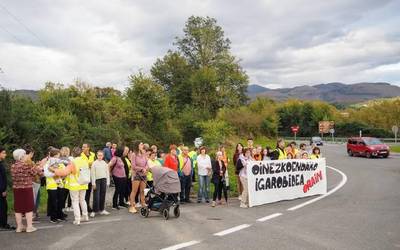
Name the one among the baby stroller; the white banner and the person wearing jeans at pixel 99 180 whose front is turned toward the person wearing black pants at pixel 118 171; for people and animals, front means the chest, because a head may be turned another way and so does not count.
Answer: the baby stroller

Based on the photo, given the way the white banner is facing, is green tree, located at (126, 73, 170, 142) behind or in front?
behind

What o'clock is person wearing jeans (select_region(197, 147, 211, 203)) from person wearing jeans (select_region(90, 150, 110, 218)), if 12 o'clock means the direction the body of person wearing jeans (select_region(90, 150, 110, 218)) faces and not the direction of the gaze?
person wearing jeans (select_region(197, 147, 211, 203)) is roughly at 8 o'clock from person wearing jeans (select_region(90, 150, 110, 218)).

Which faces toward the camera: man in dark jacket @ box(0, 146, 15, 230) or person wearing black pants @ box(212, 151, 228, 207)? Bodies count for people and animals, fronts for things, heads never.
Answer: the person wearing black pants

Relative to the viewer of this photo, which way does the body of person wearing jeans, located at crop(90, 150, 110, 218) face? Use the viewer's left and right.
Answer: facing the viewer

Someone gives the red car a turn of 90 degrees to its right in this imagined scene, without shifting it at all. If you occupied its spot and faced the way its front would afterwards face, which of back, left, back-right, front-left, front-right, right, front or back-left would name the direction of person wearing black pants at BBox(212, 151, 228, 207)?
front-left

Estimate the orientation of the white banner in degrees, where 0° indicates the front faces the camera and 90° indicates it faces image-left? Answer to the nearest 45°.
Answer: approximately 315°

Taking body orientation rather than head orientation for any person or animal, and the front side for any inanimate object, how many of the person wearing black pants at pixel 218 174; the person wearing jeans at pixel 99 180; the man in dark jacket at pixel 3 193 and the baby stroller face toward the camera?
2

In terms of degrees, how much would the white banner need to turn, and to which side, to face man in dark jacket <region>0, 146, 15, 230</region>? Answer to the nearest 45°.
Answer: approximately 90° to its right

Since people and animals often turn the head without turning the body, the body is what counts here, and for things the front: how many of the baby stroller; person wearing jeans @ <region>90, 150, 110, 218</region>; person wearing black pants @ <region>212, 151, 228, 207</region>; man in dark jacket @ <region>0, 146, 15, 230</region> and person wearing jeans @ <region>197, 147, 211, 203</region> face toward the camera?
3

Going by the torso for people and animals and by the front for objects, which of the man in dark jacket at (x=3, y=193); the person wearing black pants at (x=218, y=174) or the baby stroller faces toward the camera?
the person wearing black pants

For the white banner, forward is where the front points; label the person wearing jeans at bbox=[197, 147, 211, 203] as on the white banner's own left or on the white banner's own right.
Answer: on the white banner's own right

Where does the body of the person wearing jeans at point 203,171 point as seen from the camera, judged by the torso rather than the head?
toward the camera

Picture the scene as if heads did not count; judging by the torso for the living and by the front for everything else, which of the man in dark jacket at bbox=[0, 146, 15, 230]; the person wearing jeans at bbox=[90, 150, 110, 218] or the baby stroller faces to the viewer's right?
the man in dark jacket

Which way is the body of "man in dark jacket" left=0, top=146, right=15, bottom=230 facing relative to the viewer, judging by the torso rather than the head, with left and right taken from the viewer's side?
facing to the right of the viewer

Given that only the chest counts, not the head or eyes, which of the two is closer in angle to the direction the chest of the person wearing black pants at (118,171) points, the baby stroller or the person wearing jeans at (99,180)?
the baby stroller
